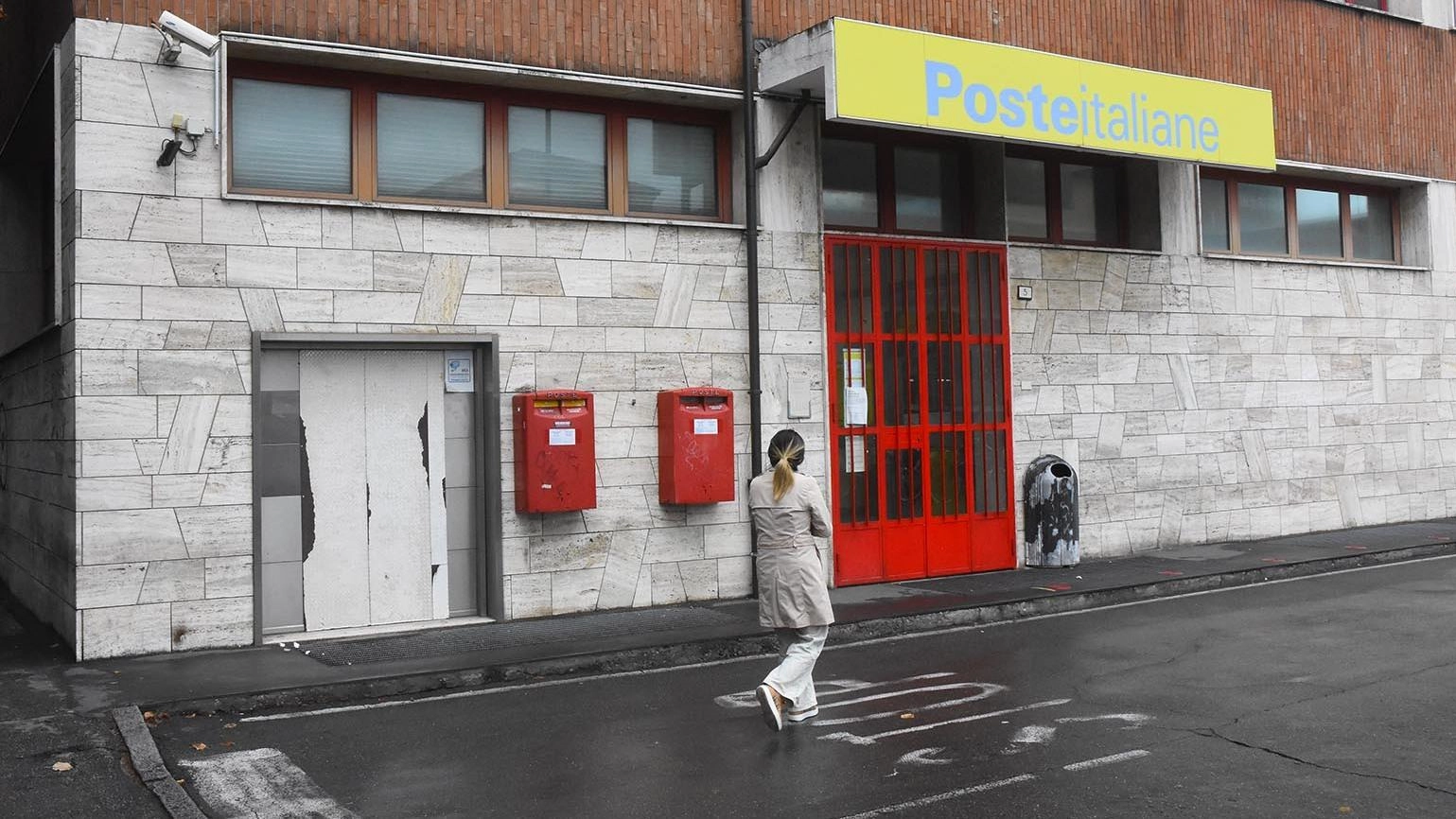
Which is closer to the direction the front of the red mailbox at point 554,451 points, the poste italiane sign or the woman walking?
the woman walking

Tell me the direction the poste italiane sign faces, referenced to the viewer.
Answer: facing the viewer and to the right of the viewer

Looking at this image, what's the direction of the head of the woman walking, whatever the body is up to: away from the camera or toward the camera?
away from the camera

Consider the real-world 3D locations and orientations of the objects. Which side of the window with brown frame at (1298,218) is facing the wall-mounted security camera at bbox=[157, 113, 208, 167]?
right

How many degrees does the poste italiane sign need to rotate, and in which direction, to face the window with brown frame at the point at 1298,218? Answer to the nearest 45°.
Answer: approximately 90° to its left

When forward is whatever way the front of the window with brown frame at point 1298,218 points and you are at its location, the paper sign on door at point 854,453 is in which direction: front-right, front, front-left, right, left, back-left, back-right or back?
right

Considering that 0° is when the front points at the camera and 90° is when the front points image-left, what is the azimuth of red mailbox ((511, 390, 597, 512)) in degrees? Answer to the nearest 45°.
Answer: approximately 0°
